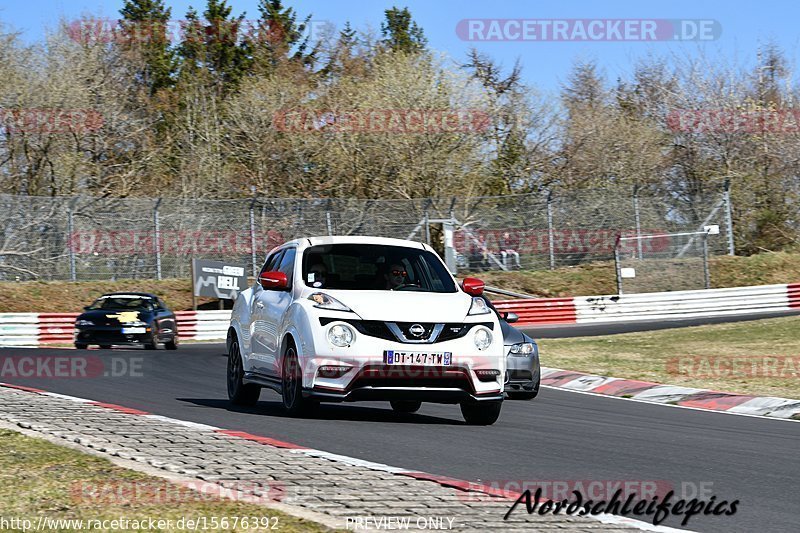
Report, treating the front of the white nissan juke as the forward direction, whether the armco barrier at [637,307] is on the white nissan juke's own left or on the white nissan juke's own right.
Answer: on the white nissan juke's own left

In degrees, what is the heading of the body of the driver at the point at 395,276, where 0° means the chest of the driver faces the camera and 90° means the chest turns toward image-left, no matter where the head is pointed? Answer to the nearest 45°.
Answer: approximately 315°

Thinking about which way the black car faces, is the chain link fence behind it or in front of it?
behind

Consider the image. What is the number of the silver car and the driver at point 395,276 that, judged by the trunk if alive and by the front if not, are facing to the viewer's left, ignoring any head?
0

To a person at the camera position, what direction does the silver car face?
facing the viewer and to the right of the viewer

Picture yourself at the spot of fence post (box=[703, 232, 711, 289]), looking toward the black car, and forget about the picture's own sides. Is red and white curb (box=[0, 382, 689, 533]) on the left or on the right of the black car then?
left

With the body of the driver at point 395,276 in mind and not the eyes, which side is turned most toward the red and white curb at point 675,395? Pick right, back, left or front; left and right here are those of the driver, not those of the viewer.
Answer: left

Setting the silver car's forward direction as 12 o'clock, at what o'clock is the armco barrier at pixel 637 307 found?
The armco barrier is roughly at 8 o'clock from the silver car.

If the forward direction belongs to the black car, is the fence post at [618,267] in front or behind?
behind

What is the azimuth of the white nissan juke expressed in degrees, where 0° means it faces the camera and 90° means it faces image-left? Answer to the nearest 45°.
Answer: approximately 315°
